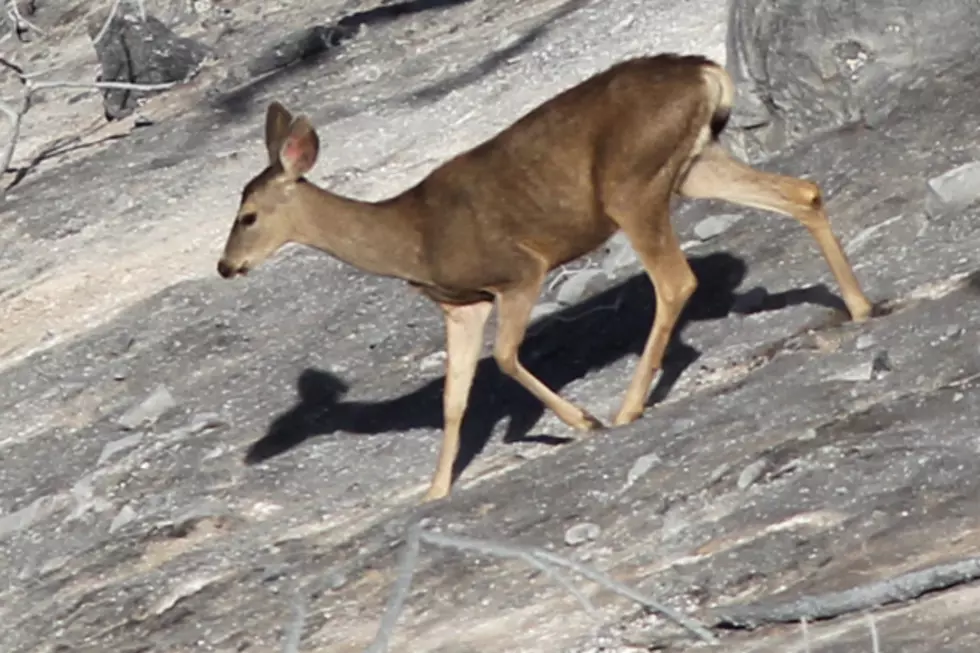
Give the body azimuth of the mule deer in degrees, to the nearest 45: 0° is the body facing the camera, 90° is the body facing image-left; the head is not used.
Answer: approximately 90°

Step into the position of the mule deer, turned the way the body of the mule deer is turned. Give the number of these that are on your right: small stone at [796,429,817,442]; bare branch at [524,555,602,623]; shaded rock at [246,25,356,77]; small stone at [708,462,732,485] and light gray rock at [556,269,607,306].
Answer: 2

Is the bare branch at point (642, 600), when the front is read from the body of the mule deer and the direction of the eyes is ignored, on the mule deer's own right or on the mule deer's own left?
on the mule deer's own left

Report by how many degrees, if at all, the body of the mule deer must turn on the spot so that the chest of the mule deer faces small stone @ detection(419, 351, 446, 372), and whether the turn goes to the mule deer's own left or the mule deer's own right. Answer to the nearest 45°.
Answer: approximately 45° to the mule deer's own right

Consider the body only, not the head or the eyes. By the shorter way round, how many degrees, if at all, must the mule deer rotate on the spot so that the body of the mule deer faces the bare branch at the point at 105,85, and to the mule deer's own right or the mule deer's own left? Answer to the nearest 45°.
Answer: approximately 45° to the mule deer's own right

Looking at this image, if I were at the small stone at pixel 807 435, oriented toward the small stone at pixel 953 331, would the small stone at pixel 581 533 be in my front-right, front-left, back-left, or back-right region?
back-left

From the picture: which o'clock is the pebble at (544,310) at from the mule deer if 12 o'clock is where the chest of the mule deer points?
The pebble is roughly at 3 o'clock from the mule deer.

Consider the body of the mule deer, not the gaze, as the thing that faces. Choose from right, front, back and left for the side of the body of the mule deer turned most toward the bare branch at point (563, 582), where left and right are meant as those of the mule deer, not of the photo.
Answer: left

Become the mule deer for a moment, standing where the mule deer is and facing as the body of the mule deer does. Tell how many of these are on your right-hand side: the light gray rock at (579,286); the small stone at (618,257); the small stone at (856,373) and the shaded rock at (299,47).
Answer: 3

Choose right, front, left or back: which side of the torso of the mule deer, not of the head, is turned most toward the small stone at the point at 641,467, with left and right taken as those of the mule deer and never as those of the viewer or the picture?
left
